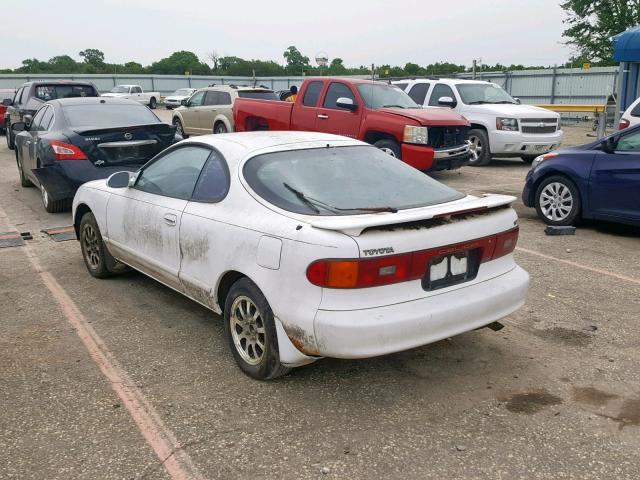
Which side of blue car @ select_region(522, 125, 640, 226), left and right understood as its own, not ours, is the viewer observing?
left

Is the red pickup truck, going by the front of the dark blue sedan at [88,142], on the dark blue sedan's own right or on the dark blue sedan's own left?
on the dark blue sedan's own right

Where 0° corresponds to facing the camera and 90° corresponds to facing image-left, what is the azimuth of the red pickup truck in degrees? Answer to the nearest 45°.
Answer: approximately 315°

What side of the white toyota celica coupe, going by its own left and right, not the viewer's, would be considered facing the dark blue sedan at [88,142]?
front

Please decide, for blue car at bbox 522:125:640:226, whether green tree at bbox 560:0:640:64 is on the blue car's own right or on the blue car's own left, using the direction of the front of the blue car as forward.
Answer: on the blue car's own right

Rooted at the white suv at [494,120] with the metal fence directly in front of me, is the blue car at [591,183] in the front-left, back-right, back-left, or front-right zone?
back-right

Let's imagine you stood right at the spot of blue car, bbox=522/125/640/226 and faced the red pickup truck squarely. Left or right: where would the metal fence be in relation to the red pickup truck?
right

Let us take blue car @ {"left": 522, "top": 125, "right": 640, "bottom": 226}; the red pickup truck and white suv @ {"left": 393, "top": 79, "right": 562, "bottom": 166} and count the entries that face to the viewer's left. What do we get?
1

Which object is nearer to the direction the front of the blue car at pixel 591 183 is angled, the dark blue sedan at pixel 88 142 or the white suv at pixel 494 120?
the dark blue sedan

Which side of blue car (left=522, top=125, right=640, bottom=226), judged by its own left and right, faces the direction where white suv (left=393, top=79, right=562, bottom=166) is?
right

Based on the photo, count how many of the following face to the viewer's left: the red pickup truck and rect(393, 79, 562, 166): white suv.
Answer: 0

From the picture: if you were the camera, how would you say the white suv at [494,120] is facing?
facing the viewer and to the right of the viewer

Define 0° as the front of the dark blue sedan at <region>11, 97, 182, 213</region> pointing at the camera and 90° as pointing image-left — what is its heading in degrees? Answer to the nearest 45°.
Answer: approximately 135°

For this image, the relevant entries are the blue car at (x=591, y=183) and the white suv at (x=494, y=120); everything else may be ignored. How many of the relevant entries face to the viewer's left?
1
